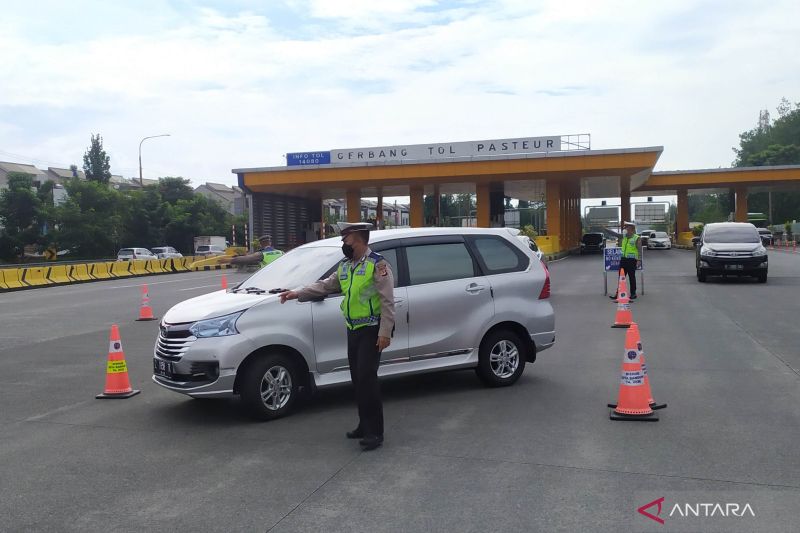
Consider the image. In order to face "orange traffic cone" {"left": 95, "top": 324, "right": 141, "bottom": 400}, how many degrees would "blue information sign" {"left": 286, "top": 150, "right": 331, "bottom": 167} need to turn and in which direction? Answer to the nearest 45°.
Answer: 0° — it already faces it

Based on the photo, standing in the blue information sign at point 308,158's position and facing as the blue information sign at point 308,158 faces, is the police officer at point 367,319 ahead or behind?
ahead

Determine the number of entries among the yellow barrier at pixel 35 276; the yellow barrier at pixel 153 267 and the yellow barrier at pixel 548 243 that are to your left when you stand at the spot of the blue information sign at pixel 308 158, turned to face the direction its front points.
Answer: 1

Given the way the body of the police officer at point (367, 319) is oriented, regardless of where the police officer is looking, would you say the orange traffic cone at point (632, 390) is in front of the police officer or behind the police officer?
behind

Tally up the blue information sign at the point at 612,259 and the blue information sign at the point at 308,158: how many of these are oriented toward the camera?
2

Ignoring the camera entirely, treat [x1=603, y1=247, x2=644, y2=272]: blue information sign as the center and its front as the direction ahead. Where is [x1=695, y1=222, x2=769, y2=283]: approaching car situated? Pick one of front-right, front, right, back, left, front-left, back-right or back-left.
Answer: back-left

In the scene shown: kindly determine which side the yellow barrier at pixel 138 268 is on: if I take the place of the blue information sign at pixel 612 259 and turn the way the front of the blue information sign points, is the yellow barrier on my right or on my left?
on my right

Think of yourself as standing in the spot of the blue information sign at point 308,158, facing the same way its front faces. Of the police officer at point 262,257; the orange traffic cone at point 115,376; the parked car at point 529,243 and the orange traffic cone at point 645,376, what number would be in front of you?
4

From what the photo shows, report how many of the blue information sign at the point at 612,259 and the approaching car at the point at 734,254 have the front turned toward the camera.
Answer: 2

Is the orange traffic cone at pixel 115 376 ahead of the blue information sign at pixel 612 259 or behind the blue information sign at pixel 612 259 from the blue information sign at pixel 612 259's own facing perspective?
ahead

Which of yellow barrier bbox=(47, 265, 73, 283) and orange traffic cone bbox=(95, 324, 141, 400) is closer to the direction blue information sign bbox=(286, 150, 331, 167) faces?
the orange traffic cone

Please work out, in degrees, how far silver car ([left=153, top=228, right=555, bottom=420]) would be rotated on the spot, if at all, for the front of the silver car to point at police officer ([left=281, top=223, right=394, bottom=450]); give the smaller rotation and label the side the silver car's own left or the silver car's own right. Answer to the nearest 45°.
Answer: approximately 45° to the silver car's own left

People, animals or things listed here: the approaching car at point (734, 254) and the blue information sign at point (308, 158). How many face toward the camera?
2

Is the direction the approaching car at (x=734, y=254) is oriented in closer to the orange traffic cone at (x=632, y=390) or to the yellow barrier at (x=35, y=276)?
the orange traffic cone

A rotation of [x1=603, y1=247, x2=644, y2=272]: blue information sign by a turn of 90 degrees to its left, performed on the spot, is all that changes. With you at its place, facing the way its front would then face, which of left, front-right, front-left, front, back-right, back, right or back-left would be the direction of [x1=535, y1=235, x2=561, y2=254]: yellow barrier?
left

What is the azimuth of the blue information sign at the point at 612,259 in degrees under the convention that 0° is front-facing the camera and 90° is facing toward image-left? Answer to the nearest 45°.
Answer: approximately 0°
